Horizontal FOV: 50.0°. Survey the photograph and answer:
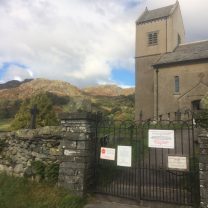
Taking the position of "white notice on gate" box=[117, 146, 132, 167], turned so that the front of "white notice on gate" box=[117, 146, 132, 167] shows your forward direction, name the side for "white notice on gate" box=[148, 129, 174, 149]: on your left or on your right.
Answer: on your left

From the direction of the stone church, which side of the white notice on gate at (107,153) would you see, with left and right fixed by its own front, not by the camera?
back

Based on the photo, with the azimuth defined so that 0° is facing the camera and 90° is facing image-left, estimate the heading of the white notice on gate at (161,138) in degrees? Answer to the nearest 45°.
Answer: approximately 0°

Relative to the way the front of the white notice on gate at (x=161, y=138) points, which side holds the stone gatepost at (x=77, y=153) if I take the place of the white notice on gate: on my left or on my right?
on my right

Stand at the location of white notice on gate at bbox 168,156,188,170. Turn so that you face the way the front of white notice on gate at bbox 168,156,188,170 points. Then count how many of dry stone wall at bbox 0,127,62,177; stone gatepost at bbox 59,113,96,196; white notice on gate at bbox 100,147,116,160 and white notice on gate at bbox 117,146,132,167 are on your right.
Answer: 4

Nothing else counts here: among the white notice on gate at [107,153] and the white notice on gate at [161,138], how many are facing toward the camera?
2

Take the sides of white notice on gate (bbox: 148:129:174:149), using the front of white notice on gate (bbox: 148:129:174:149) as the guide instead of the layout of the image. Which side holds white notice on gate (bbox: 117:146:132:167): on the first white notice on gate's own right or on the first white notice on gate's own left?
on the first white notice on gate's own right

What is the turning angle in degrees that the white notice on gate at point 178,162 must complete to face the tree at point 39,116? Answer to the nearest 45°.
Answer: approximately 135° to its right
